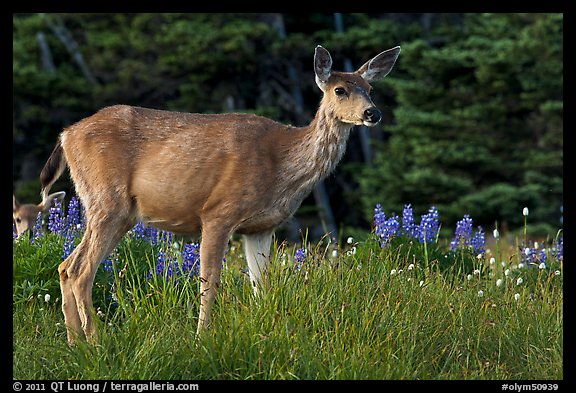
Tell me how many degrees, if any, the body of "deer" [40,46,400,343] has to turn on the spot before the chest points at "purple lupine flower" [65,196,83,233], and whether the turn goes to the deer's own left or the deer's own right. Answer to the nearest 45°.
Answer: approximately 135° to the deer's own left

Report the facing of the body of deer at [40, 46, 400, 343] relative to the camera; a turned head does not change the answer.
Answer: to the viewer's right

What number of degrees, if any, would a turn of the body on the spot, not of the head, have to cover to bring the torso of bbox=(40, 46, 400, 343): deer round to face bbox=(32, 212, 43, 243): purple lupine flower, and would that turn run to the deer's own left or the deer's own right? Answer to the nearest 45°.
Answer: approximately 135° to the deer's own left

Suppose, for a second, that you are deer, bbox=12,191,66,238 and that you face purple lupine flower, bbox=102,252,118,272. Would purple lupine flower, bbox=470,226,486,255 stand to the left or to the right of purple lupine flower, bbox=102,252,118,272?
left

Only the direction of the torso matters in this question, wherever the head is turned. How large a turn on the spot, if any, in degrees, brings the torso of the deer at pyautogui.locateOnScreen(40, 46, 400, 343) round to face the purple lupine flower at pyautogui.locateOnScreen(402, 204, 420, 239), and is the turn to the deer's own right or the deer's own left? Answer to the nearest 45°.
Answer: approximately 45° to the deer's own left

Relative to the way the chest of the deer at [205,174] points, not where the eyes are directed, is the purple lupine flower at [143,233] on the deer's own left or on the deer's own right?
on the deer's own left
